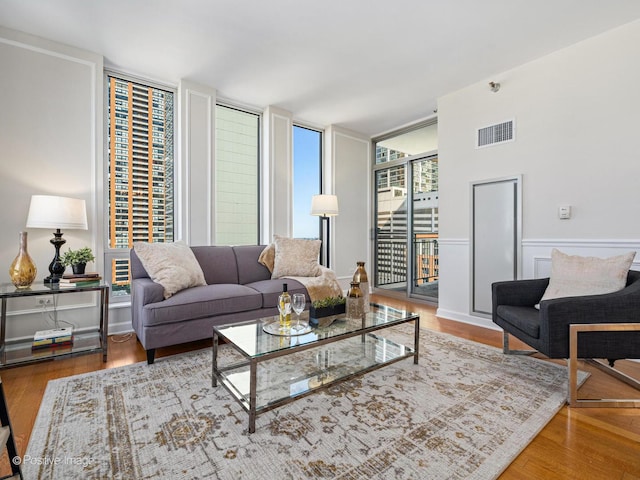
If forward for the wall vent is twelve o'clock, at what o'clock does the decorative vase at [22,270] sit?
The decorative vase is roughly at 12 o'clock from the wall vent.

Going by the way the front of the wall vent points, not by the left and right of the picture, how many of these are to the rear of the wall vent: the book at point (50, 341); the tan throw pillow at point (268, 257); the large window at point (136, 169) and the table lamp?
0

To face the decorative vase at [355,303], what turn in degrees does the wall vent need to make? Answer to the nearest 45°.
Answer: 0° — it already faces it

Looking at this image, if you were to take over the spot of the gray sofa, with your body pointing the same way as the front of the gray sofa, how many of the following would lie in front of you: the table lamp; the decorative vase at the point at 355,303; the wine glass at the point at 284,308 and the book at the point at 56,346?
2

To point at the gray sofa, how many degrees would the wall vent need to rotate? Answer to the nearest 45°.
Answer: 0° — it already faces it

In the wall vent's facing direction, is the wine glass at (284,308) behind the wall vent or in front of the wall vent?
in front

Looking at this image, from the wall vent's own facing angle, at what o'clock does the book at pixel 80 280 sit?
The book is roughly at 12 o'clock from the wall vent.

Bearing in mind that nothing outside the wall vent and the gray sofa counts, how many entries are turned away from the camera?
0

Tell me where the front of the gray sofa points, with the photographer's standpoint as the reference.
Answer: facing the viewer and to the right of the viewer

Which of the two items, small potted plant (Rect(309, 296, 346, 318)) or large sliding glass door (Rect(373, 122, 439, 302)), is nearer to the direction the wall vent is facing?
the small potted plant

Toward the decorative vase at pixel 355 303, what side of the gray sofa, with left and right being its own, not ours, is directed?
front

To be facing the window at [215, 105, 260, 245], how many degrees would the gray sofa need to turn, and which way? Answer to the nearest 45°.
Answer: approximately 135° to its left
